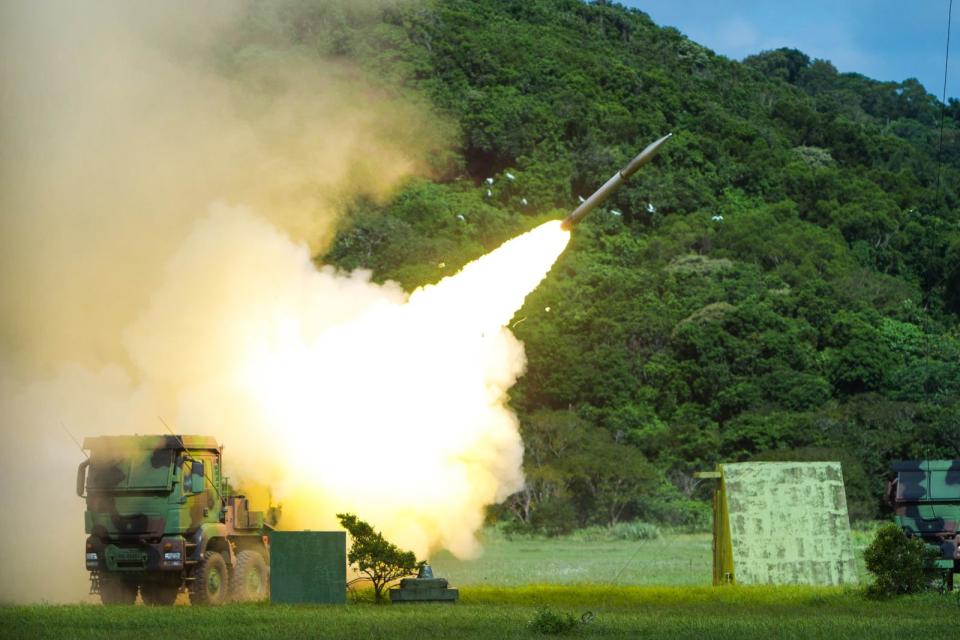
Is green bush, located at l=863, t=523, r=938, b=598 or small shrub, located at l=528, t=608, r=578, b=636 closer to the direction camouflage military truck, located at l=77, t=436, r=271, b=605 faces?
the small shrub

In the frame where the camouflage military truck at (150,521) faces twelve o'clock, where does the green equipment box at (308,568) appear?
The green equipment box is roughly at 8 o'clock from the camouflage military truck.

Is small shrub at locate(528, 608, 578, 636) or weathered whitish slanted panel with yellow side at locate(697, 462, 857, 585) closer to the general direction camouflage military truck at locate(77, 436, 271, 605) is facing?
the small shrub

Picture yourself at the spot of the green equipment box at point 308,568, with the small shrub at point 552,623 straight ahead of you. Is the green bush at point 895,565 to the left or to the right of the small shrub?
left

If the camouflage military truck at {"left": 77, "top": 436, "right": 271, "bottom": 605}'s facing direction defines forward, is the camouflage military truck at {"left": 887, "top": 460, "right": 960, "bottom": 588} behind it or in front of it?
behind

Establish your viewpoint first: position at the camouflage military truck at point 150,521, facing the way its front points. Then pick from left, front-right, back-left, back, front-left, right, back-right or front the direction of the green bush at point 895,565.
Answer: back-left

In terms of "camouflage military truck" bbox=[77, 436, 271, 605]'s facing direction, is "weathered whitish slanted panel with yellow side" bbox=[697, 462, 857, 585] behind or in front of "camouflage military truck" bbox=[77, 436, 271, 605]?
behind

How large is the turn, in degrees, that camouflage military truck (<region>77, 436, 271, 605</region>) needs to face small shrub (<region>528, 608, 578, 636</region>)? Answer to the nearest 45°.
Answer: approximately 90° to its left

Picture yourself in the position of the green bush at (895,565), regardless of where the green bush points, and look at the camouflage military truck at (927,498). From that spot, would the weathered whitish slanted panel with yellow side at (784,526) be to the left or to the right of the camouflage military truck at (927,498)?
left

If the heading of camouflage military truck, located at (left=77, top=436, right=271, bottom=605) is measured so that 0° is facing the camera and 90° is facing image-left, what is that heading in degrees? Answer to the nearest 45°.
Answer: approximately 45°

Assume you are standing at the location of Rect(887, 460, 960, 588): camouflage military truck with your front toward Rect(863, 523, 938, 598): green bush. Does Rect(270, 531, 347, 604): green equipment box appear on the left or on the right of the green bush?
right
